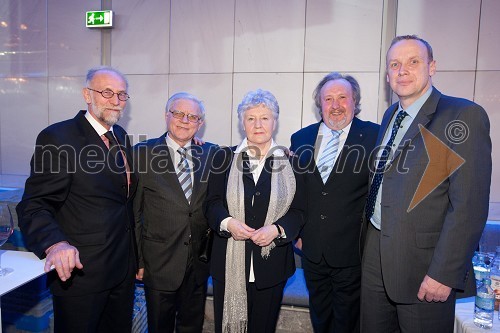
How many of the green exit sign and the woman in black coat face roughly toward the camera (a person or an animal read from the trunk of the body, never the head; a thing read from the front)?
2

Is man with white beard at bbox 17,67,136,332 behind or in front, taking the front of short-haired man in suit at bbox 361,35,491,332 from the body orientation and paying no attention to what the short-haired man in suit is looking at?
in front

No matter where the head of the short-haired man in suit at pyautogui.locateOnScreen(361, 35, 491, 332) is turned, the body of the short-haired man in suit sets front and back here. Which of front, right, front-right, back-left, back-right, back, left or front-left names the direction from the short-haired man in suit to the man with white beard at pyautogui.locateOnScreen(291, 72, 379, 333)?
right
